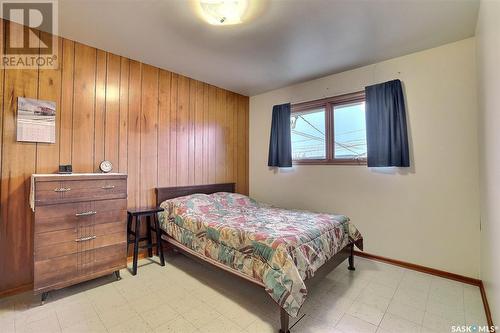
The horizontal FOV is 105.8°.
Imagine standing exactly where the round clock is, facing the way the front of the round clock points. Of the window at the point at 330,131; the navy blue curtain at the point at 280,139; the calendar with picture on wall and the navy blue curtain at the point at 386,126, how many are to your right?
1

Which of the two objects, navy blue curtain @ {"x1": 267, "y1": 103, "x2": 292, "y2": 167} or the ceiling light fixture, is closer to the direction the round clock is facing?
the ceiling light fixture

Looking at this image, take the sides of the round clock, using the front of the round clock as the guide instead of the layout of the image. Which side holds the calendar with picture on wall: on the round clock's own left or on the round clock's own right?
on the round clock's own right

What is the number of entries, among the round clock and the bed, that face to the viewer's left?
0

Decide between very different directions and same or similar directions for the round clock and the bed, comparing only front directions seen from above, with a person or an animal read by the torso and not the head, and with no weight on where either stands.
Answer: same or similar directions

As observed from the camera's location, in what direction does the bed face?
facing the viewer and to the right of the viewer

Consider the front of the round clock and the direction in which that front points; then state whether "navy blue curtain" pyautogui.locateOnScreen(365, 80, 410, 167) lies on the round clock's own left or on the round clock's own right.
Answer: on the round clock's own left

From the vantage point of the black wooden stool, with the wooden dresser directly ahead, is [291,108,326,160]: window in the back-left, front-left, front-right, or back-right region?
back-left

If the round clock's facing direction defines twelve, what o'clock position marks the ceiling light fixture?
The ceiling light fixture is roughly at 11 o'clock from the round clock.

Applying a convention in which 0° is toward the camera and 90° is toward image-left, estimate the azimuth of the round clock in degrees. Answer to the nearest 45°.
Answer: approximately 0°

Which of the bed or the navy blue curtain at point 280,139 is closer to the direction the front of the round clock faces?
the bed

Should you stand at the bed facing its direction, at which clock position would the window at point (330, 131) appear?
The window is roughly at 9 o'clock from the bed.
